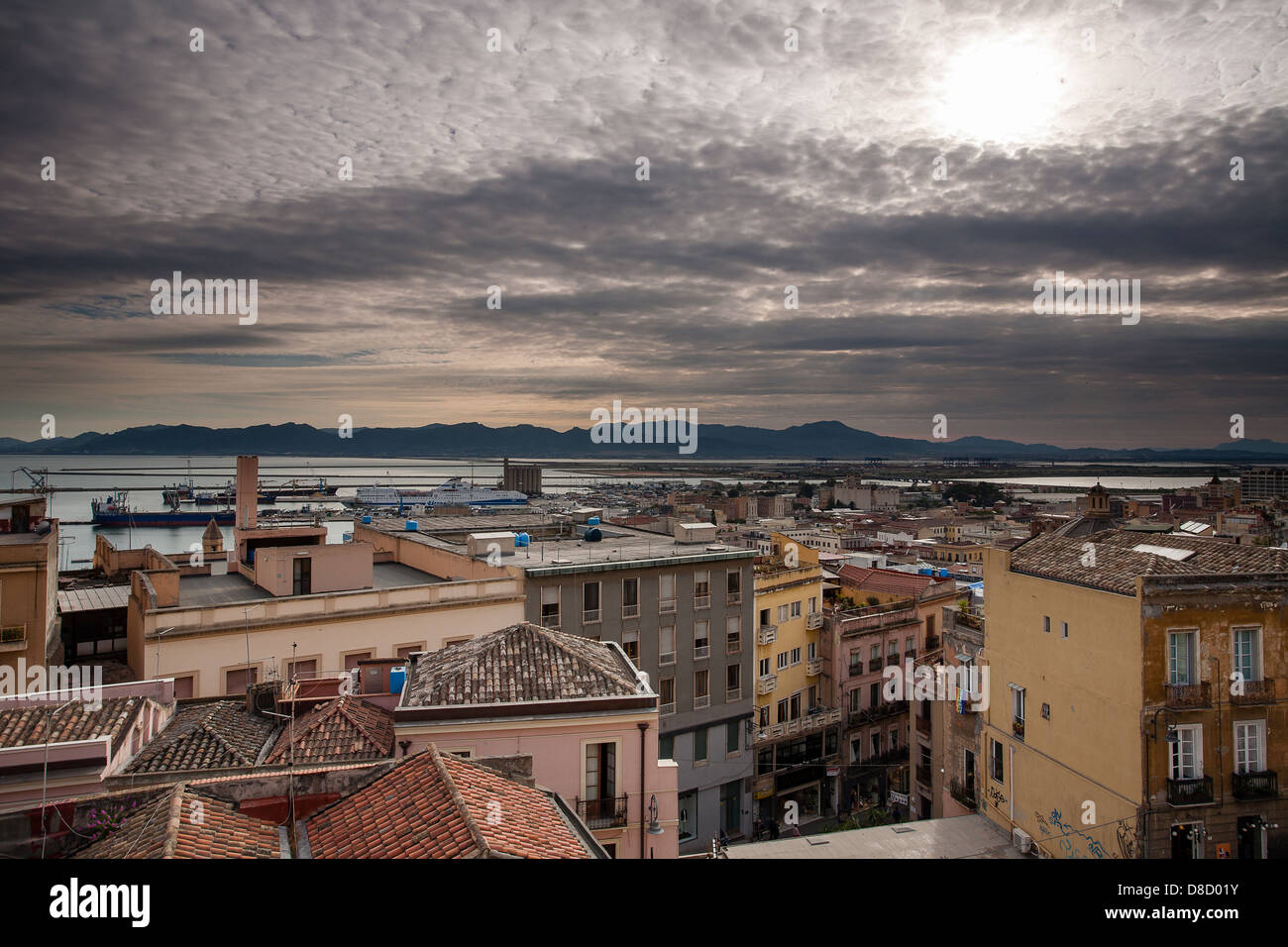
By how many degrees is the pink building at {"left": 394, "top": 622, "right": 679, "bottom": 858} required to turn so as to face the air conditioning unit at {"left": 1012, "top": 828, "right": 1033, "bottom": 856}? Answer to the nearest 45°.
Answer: approximately 90° to its left

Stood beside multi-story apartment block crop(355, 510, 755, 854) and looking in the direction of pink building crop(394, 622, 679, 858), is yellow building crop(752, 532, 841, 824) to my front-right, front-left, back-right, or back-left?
back-left

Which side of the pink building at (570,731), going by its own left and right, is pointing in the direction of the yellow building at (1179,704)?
left

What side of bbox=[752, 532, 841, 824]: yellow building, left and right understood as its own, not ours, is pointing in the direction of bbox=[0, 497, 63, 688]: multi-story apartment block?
right

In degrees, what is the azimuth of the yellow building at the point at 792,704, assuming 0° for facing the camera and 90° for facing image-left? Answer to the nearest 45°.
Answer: approximately 315°

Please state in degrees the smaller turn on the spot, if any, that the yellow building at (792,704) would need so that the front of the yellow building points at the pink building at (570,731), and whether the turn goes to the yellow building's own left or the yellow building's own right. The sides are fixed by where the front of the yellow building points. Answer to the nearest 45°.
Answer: approximately 45° to the yellow building's own right

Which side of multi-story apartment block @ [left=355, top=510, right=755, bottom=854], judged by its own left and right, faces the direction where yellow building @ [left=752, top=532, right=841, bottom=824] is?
left

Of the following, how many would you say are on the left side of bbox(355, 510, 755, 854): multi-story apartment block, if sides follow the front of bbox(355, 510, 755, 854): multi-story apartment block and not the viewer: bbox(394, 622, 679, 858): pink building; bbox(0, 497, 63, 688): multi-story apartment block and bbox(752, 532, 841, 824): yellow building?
1
